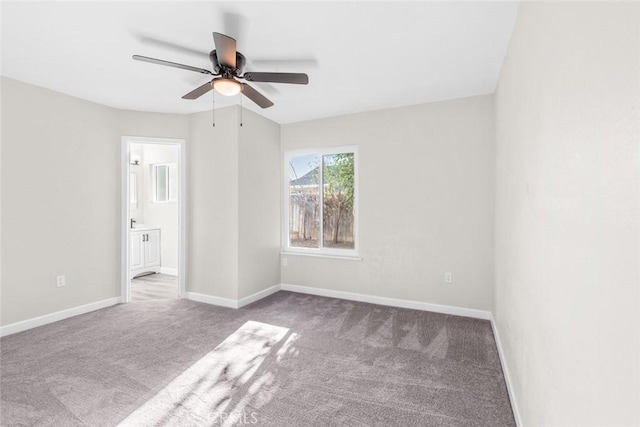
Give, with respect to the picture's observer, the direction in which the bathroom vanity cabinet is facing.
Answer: facing the viewer and to the right of the viewer

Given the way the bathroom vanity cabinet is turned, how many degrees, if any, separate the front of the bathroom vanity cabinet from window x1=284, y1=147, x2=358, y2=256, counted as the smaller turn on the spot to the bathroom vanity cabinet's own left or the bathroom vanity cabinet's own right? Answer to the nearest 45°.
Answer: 0° — it already faces it
